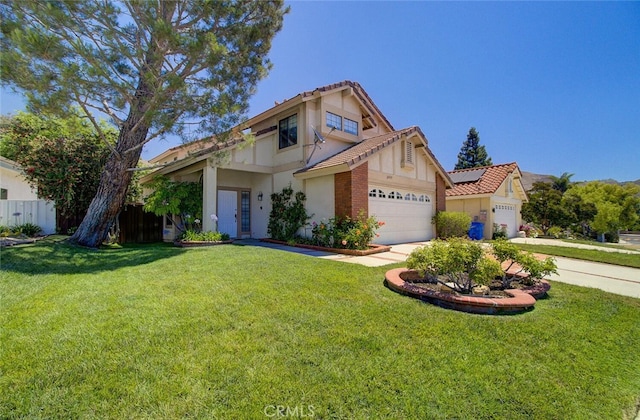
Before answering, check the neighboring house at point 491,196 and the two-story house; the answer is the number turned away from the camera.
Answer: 0

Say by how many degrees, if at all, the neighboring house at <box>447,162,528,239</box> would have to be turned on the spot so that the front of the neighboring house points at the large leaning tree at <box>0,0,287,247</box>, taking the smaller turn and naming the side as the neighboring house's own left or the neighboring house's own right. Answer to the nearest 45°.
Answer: approximately 90° to the neighboring house's own right

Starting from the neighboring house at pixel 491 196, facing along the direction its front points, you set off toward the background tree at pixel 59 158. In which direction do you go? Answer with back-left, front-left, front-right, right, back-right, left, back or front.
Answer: right

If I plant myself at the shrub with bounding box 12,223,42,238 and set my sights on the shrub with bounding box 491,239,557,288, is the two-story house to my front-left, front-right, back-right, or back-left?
front-left
